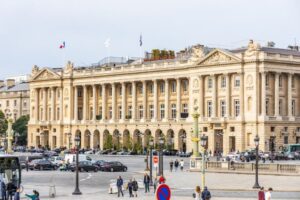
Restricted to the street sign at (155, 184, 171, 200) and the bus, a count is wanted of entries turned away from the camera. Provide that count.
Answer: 0

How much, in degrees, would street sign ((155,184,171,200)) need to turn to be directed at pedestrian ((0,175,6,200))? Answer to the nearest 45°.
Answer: approximately 135° to its right

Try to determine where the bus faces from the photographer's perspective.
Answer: facing the viewer and to the right of the viewer

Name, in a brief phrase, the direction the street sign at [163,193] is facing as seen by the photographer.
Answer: facing the viewer
